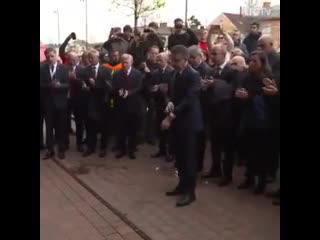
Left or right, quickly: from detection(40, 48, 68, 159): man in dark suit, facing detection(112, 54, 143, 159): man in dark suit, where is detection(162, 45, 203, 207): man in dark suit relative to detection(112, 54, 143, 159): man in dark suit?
right

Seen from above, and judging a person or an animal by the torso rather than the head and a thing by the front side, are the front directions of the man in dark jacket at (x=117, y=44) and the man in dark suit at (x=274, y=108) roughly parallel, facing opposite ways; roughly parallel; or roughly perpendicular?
roughly perpendicular

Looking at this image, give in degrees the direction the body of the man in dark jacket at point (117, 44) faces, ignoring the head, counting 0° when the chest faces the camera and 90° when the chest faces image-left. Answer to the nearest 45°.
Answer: approximately 0°

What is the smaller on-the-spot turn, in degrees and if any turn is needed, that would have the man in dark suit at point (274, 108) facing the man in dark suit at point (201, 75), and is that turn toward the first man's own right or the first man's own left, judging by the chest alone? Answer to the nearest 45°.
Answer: approximately 45° to the first man's own right
